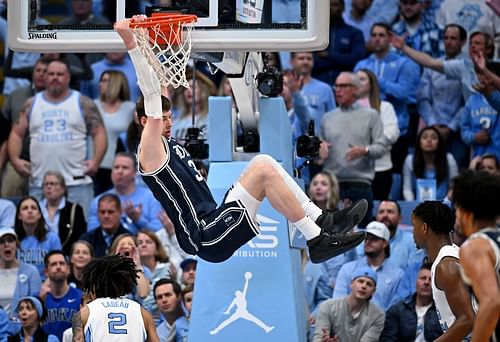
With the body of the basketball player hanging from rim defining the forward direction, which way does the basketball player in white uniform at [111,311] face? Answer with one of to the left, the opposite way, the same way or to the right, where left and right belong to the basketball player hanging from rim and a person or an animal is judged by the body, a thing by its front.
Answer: to the left

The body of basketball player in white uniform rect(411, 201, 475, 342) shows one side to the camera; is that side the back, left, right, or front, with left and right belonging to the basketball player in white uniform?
left

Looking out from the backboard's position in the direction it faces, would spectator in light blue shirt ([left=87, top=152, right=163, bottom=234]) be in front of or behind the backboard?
behind

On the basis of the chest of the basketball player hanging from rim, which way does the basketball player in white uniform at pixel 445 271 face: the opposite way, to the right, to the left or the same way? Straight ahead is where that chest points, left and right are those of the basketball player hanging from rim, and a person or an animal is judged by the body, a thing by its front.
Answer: the opposite way

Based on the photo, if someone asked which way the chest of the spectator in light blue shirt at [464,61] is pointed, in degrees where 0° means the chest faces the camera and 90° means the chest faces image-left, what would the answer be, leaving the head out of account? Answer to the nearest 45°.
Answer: approximately 45°

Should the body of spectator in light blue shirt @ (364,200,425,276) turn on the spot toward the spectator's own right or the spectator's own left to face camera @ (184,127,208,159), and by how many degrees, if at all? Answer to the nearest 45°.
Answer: approximately 45° to the spectator's own right

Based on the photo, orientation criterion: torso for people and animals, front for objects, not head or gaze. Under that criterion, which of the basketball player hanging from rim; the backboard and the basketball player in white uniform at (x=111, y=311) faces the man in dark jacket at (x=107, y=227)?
the basketball player in white uniform

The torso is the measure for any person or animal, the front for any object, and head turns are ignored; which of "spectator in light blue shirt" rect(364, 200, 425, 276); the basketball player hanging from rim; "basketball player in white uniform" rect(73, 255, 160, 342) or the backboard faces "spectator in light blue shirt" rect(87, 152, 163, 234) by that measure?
the basketball player in white uniform

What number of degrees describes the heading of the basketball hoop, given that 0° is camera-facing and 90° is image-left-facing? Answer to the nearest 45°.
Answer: approximately 0°

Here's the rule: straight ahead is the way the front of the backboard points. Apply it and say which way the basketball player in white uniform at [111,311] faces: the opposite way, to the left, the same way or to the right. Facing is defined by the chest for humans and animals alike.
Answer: the opposite way
